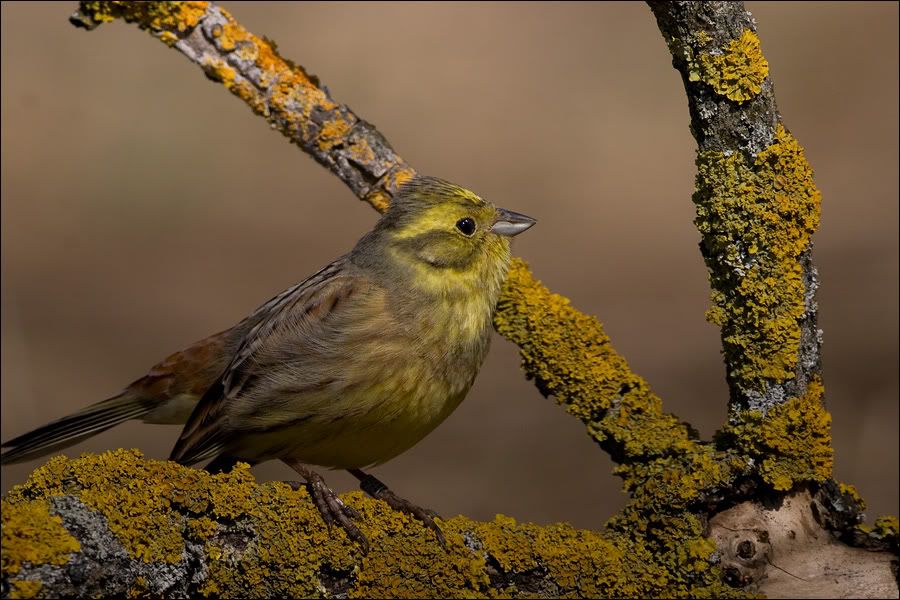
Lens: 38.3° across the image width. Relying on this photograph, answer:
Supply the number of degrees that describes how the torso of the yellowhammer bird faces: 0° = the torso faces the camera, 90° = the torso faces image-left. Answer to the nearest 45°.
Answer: approximately 270°

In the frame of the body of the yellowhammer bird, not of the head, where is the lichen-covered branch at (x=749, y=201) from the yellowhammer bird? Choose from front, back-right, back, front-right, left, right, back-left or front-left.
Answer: front-right
